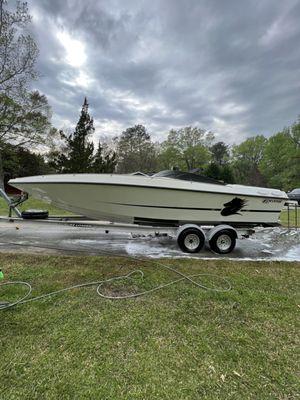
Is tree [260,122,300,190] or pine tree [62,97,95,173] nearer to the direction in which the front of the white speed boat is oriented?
the pine tree

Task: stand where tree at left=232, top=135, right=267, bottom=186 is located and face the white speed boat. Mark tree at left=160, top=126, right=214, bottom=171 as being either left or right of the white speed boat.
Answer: right

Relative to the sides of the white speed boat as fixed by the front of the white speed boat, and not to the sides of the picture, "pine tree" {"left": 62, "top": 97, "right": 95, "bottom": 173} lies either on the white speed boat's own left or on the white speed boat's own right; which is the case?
on the white speed boat's own right

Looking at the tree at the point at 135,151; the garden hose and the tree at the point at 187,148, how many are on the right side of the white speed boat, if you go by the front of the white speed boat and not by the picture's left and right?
2

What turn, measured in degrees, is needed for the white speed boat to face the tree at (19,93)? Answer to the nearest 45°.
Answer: approximately 45° to its right

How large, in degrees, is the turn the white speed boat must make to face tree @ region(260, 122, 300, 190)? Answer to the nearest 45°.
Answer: approximately 135° to its right

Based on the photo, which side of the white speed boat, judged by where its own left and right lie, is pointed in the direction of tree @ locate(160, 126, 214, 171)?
right

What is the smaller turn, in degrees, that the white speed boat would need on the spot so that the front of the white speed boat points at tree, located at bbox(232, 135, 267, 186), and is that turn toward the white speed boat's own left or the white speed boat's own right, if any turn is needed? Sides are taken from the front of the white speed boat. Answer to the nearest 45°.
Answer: approximately 135° to the white speed boat's own right

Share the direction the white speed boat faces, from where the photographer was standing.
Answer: facing to the left of the viewer

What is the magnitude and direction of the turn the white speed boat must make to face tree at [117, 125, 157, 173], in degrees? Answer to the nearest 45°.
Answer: approximately 90° to its right
